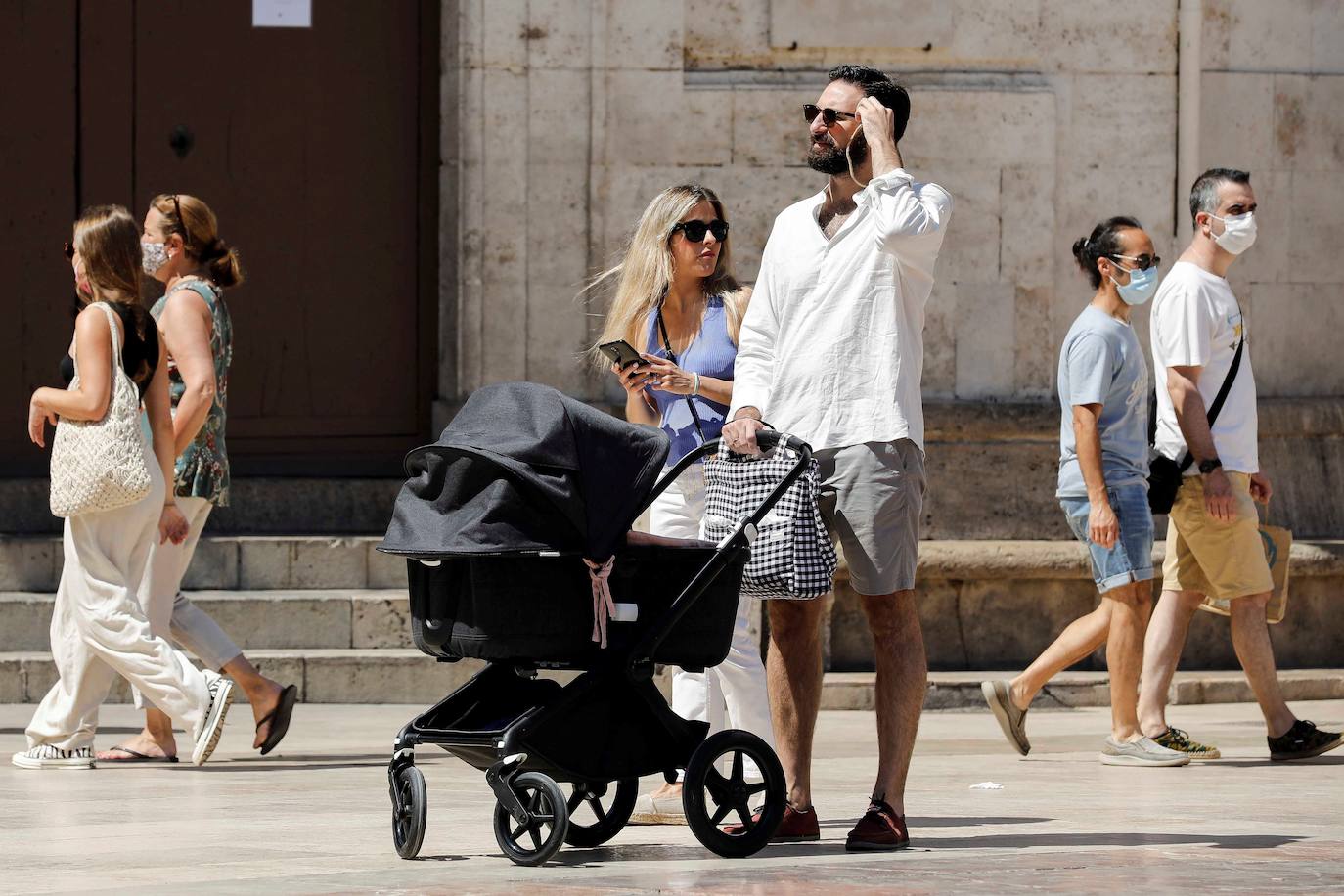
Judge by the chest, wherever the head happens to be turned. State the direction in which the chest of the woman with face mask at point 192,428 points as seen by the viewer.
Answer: to the viewer's left

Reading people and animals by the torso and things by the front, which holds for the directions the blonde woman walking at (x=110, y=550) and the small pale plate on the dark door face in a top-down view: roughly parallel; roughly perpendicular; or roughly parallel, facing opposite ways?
roughly perpendicular

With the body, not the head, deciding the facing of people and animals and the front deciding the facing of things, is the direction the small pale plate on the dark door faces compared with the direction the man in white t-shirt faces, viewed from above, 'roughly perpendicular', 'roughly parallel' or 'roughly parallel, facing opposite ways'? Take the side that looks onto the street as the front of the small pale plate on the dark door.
roughly perpendicular

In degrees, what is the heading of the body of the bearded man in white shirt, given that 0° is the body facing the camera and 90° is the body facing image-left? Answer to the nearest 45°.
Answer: approximately 45°

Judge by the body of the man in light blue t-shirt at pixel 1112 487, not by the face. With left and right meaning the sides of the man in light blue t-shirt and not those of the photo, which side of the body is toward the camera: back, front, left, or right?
right
